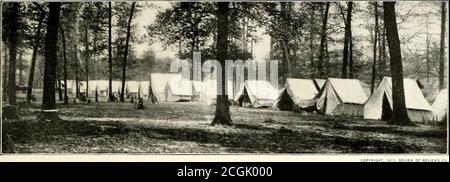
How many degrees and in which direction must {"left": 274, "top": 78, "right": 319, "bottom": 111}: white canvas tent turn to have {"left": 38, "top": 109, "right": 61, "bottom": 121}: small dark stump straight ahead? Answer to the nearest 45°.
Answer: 0° — it already faces it

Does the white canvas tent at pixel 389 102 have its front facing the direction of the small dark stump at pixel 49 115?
yes

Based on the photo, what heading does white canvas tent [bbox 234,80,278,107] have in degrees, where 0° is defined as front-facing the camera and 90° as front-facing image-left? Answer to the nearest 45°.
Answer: approximately 45°
